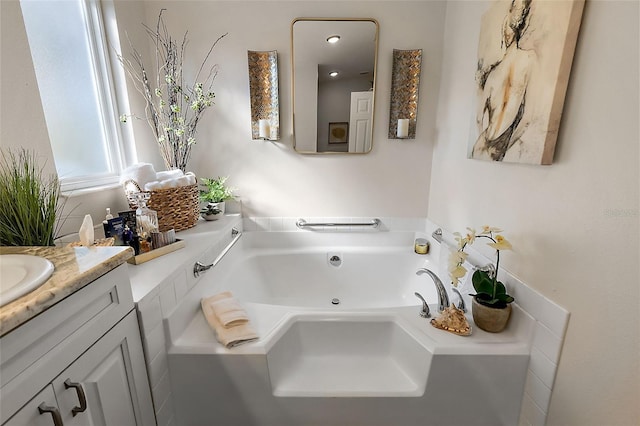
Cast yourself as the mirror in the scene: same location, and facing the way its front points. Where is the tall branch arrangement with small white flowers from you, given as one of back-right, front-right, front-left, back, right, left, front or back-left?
right

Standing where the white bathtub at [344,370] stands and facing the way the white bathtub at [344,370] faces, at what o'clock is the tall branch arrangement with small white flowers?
The tall branch arrangement with small white flowers is roughly at 4 o'clock from the white bathtub.

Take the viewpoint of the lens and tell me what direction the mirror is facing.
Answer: facing the viewer

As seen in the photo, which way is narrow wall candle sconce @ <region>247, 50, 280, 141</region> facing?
toward the camera

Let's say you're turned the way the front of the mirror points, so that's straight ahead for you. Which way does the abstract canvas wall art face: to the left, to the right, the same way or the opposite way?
to the right

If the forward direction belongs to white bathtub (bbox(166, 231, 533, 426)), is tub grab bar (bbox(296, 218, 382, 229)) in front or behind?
behind

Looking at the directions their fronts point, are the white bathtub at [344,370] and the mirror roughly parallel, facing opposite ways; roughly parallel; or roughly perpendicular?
roughly parallel

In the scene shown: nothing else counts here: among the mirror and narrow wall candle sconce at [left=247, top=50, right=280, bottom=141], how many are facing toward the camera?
2

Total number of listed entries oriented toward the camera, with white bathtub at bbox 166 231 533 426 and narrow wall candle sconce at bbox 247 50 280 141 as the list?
2

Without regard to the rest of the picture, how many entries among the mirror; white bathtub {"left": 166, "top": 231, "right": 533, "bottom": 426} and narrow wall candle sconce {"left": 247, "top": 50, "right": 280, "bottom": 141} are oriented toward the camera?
3

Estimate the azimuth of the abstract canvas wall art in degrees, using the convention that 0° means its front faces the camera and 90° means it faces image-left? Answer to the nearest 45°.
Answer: approximately 45°

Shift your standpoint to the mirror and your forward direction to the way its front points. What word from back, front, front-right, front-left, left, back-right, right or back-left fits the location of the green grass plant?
front-right

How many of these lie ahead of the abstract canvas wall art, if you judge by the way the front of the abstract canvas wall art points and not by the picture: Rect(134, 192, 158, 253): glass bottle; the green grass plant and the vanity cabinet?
3

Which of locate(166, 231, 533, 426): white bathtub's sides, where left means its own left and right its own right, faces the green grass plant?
right

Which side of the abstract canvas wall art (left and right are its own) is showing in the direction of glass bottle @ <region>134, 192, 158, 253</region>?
front
